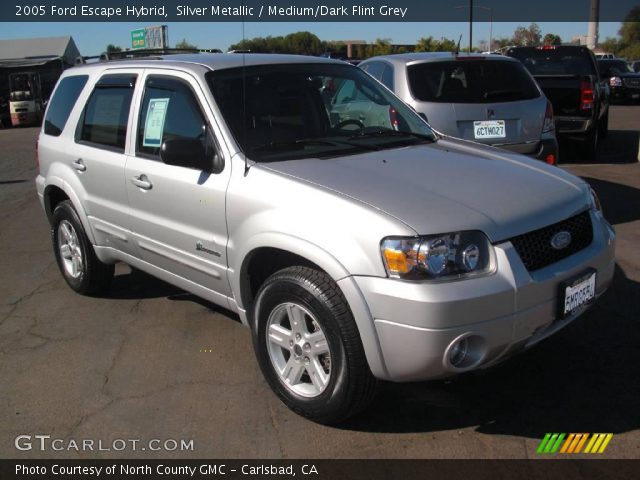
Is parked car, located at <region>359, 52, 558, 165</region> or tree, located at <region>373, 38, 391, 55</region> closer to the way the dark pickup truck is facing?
the tree

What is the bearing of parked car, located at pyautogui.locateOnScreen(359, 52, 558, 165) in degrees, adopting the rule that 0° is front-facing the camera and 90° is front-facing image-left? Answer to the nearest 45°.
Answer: approximately 135°

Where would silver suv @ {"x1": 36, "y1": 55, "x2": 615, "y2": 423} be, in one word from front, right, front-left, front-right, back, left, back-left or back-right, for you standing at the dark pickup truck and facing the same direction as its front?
back

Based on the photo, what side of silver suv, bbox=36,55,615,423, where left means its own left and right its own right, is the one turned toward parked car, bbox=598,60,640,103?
left

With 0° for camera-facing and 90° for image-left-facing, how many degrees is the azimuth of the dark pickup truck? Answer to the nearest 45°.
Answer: approximately 180°

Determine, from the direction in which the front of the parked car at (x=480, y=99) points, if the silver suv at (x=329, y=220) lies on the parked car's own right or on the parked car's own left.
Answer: on the parked car's own left

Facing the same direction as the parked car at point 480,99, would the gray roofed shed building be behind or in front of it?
in front

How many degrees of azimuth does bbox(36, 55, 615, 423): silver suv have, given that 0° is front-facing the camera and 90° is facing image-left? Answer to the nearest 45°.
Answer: approximately 315°

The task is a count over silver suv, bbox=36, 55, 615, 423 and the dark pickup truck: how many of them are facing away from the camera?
1

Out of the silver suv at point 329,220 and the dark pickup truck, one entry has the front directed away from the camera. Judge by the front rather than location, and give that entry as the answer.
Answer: the dark pickup truck

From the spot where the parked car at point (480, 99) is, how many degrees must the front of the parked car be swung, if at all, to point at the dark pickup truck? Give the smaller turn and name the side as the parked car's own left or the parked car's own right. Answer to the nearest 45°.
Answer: approximately 45° to the parked car's own right

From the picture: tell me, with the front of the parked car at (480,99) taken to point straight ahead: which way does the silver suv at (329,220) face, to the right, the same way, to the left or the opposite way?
the opposite way
